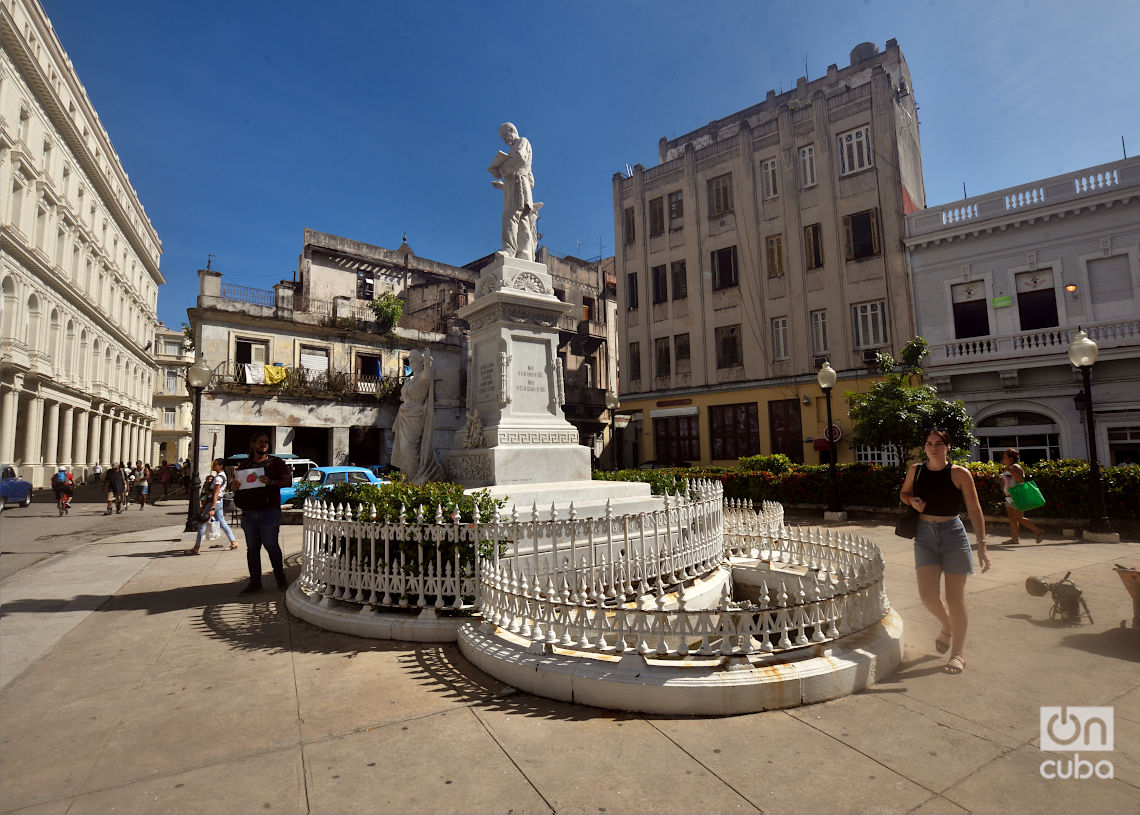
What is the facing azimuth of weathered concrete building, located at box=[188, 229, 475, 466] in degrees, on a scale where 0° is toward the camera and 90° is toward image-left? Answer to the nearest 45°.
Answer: approximately 315°

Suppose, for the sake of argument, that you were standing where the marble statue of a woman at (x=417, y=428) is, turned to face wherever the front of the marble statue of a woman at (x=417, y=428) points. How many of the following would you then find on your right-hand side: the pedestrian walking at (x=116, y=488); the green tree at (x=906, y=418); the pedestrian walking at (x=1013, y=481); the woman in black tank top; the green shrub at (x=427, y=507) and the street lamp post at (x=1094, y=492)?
1

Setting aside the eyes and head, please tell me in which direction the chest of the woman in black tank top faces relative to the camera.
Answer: toward the camera

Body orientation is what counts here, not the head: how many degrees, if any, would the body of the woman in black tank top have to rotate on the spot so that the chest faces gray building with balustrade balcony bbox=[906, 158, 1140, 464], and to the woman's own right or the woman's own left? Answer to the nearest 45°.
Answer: approximately 180°

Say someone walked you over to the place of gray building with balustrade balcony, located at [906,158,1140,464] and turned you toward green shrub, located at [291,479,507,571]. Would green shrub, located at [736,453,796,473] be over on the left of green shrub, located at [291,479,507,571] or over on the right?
right

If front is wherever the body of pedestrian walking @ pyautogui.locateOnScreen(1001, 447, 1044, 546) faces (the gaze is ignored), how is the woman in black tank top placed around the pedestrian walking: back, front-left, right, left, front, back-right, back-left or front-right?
left

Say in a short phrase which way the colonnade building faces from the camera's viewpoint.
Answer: facing to the right of the viewer

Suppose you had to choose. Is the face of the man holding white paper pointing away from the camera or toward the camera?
toward the camera

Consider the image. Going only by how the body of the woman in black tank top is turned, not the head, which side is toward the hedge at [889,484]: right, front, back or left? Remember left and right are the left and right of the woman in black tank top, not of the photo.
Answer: back

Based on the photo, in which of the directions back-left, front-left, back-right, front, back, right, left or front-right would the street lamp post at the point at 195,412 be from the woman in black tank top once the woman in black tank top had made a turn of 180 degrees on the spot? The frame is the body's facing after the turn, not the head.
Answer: left

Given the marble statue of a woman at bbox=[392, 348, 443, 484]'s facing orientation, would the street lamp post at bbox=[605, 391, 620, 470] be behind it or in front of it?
behind

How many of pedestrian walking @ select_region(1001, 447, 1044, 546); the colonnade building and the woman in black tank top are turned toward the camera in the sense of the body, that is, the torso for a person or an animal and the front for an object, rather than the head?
1

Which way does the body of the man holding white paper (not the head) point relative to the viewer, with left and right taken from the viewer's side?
facing the viewer and to the left of the viewer

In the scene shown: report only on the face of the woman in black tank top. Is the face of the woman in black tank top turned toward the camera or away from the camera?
toward the camera

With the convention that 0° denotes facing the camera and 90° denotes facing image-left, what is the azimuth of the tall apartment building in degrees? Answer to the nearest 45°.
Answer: approximately 45°

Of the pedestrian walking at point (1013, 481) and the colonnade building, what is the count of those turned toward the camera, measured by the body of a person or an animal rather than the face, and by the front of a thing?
0

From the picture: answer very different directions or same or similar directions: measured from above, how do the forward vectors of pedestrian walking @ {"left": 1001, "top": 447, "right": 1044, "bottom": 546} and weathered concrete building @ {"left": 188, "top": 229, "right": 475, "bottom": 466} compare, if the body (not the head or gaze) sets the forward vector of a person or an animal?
very different directions
